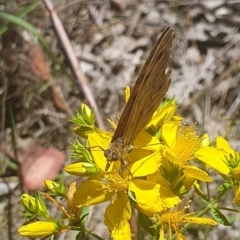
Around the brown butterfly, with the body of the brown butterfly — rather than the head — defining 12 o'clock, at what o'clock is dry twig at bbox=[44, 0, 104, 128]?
The dry twig is roughly at 4 o'clock from the brown butterfly.

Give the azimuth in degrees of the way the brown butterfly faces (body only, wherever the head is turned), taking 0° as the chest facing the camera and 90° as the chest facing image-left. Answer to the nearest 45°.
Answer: approximately 45°
